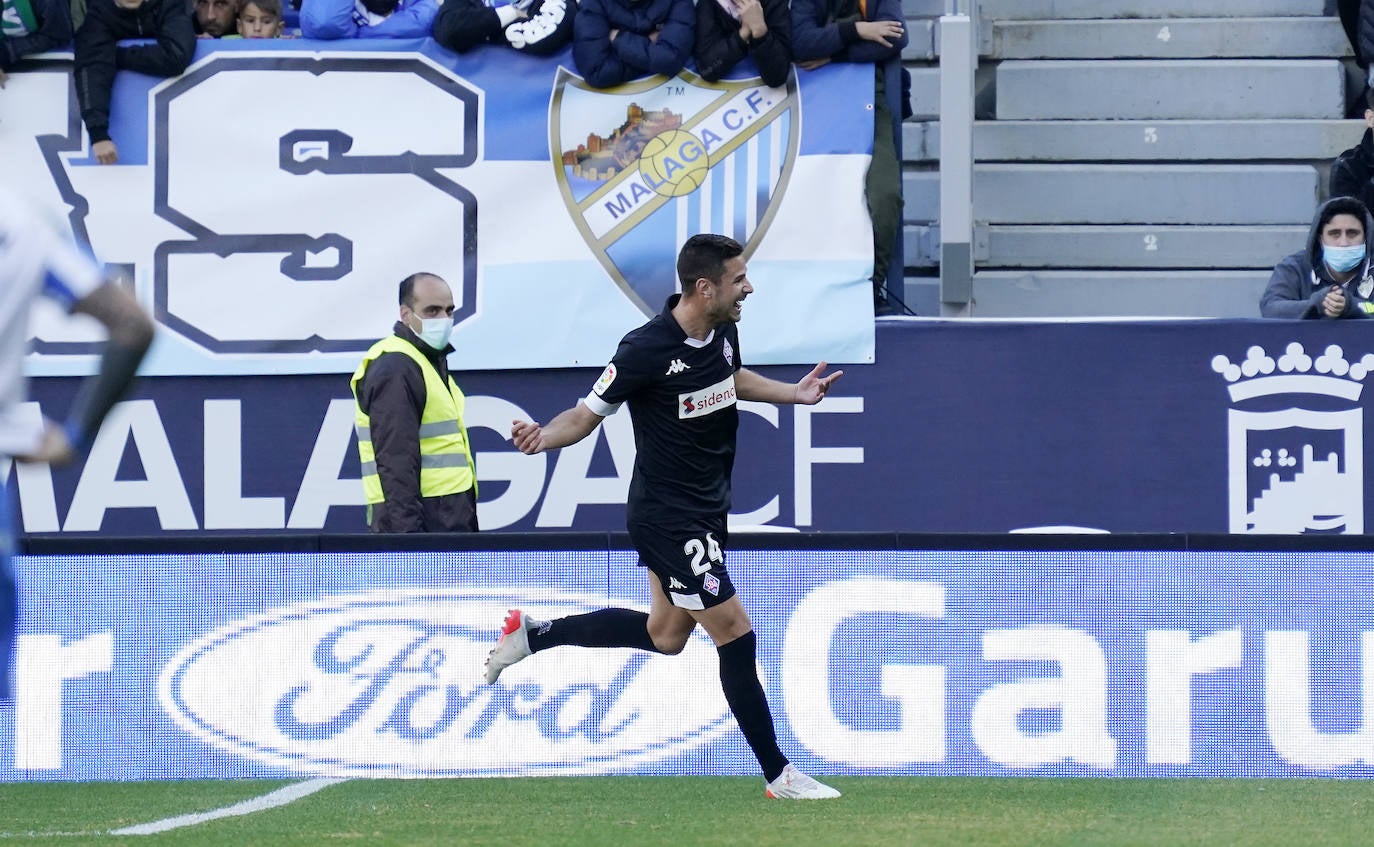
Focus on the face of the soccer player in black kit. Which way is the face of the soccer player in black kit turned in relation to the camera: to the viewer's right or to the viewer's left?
to the viewer's right

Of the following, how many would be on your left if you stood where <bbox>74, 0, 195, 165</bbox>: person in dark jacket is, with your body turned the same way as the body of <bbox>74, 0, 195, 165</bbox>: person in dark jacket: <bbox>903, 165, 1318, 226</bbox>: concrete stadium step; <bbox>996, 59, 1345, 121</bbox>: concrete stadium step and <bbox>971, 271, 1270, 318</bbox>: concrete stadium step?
3

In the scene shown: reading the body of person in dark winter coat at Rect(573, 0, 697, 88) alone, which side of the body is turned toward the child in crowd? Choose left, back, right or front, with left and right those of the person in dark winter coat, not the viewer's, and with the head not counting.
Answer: right

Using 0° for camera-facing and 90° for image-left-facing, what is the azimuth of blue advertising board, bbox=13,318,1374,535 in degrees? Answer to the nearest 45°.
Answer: approximately 0°

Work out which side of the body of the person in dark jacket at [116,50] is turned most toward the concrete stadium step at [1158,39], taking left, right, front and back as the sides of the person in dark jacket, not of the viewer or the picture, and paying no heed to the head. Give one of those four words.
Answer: left

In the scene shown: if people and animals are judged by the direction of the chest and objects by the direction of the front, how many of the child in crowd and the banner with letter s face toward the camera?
2

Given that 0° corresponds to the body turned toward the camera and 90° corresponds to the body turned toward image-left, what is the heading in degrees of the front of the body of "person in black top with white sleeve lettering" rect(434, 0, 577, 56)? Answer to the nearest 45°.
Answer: approximately 0°
